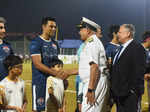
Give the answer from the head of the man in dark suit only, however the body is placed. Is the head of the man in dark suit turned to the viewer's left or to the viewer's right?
to the viewer's left

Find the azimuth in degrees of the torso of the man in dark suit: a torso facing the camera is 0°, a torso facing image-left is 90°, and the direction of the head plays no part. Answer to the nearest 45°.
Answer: approximately 90°
